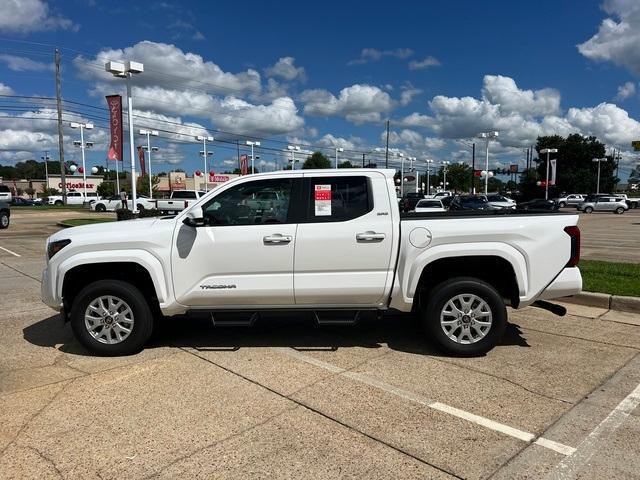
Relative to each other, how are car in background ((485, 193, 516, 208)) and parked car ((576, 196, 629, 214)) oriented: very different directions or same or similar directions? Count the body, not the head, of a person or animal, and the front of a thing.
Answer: very different directions

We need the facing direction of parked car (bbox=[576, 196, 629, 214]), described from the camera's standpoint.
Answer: facing to the left of the viewer

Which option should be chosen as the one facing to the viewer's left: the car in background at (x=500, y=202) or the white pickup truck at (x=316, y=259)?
the white pickup truck

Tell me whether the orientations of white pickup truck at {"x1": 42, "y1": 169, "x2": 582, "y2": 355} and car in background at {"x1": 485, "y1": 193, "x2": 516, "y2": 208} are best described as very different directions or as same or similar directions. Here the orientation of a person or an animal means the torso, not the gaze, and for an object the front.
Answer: very different directions

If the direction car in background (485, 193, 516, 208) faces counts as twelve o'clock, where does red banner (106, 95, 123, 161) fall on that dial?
The red banner is roughly at 4 o'clock from the car in background.

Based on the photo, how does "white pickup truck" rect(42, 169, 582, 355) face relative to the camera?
to the viewer's left

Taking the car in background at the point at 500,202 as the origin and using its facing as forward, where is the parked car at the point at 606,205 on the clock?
The parked car is roughly at 10 o'clock from the car in background.

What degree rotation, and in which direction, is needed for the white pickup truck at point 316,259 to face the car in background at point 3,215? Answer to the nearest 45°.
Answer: approximately 45° to its right

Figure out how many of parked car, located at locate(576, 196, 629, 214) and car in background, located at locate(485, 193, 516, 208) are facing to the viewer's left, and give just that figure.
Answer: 1
